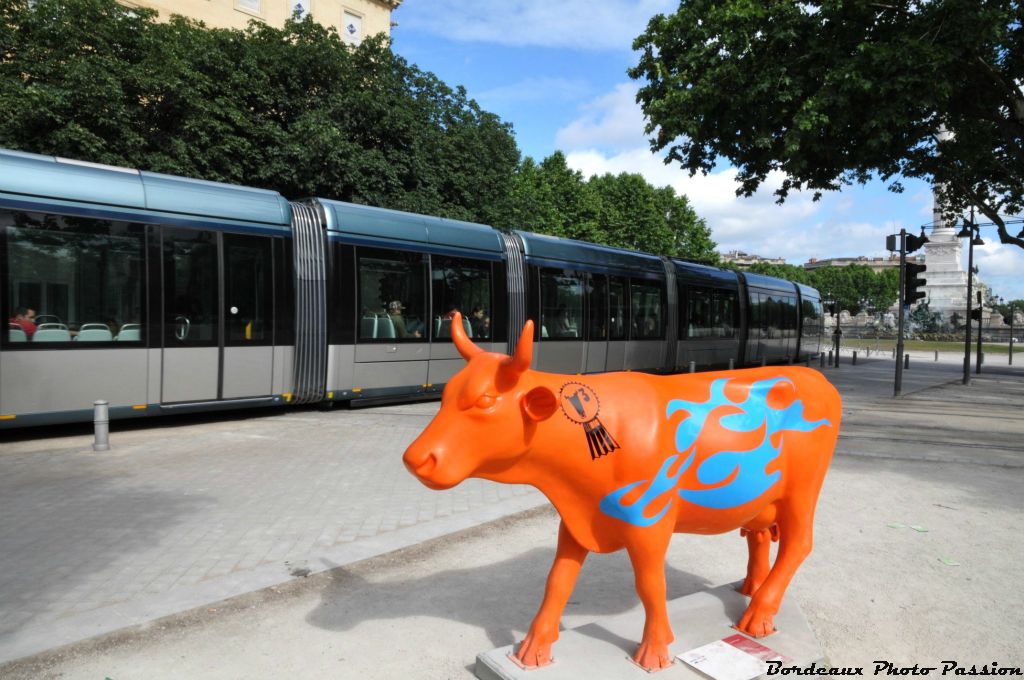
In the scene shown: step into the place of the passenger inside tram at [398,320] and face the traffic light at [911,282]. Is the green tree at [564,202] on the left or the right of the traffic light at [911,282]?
left

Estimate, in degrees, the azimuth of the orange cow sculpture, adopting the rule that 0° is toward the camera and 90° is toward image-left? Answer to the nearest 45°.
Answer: approximately 45°

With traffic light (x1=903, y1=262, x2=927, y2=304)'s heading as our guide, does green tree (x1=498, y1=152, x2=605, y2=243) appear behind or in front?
behind
